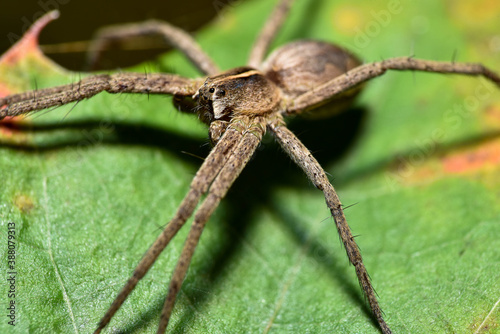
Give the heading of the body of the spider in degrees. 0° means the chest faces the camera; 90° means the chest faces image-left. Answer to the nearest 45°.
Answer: approximately 45°
